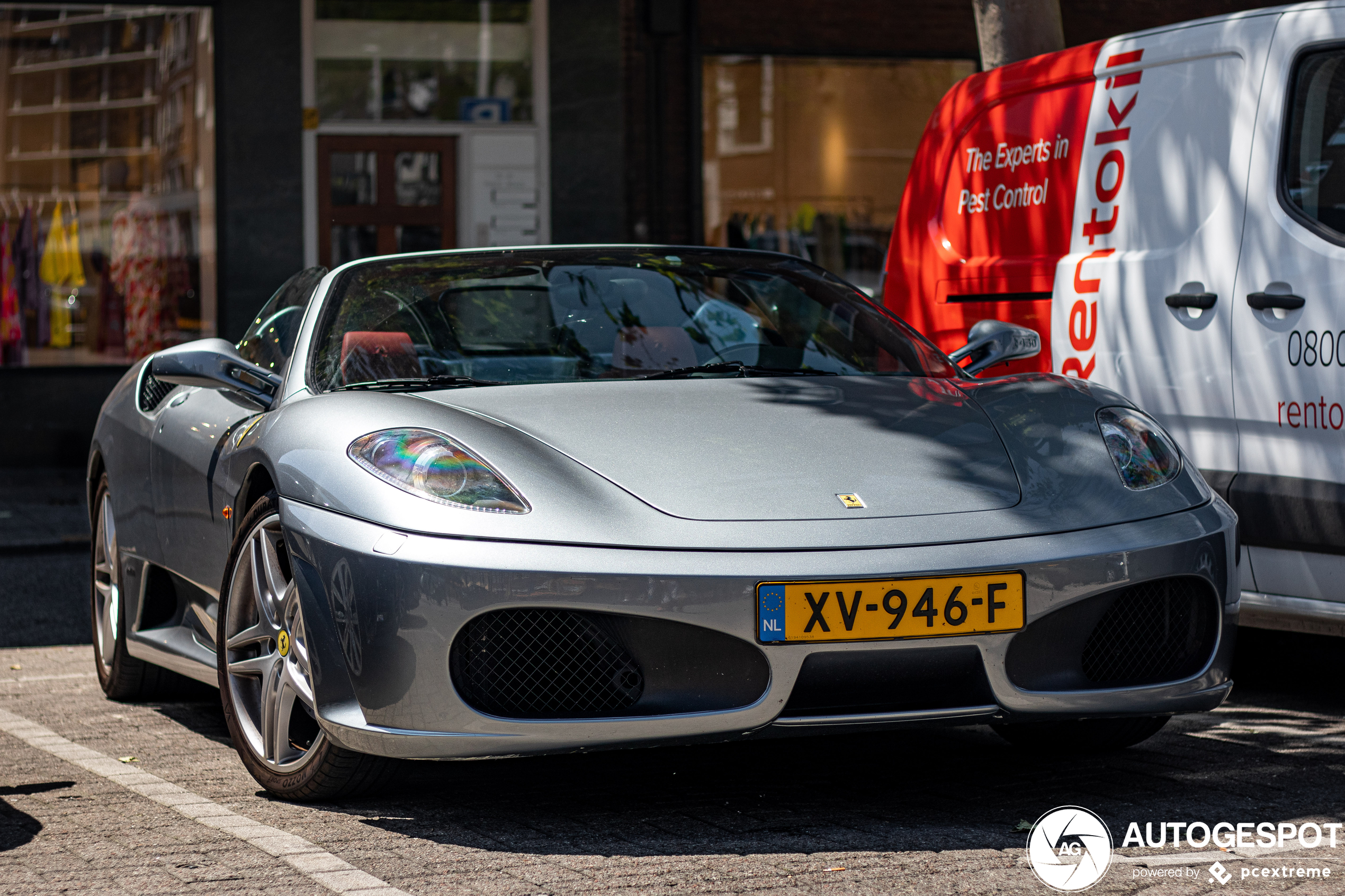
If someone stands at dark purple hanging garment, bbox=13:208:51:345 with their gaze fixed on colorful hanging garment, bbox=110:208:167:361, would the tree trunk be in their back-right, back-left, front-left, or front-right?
front-right

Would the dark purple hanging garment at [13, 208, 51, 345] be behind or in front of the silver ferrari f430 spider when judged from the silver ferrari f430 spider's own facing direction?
behind

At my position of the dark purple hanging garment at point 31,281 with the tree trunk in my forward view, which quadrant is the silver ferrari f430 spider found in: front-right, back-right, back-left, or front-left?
front-right

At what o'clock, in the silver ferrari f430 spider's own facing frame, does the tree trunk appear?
The tree trunk is roughly at 8 o'clock from the silver ferrari f430 spider.

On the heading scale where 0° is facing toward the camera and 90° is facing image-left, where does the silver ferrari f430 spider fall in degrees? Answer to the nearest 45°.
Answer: approximately 315°

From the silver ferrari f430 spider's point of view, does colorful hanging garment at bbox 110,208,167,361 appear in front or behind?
behind
